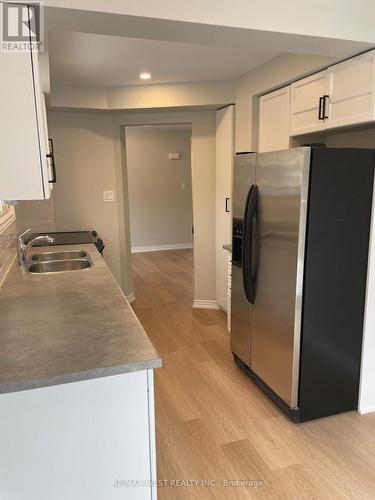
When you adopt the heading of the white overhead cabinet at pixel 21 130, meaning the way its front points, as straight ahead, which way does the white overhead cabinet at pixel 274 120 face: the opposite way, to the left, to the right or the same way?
the opposite way

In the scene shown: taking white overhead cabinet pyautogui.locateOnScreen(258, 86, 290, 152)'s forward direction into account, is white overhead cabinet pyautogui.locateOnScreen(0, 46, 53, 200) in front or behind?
in front

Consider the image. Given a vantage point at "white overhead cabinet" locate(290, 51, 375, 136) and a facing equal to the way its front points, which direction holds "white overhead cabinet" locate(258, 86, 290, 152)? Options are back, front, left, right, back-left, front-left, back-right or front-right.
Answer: right

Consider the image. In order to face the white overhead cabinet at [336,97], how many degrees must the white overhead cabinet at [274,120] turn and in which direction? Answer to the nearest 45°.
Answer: approximately 90° to its left

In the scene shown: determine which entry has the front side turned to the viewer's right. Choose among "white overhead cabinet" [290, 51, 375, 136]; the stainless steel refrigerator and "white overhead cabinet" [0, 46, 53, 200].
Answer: "white overhead cabinet" [0, 46, 53, 200]

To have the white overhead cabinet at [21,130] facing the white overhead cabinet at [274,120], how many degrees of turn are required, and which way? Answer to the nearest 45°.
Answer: approximately 45° to its left

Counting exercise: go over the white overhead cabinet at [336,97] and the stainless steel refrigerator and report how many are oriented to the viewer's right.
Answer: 0

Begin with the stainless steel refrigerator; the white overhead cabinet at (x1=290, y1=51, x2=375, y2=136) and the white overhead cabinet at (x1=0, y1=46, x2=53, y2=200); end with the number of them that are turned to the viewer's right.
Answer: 1

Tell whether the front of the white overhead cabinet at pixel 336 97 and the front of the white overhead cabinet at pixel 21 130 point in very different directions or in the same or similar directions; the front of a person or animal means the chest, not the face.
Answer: very different directions

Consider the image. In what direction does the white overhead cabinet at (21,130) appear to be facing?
to the viewer's right

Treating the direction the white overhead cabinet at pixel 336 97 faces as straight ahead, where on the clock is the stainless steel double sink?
The stainless steel double sink is roughly at 1 o'clock from the white overhead cabinet.

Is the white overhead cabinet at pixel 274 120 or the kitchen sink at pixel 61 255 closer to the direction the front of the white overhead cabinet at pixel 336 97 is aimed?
the kitchen sink

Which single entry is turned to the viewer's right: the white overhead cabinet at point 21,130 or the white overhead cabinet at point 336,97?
the white overhead cabinet at point 21,130

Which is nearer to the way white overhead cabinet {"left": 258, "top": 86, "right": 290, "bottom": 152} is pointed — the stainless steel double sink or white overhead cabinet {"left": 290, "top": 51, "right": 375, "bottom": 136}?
the stainless steel double sink

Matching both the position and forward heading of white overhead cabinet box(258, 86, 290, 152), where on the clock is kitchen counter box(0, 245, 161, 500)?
The kitchen counter is roughly at 11 o'clock from the white overhead cabinet.

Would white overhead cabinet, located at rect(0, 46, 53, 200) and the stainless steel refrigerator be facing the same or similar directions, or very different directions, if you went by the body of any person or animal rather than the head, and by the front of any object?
very different directions

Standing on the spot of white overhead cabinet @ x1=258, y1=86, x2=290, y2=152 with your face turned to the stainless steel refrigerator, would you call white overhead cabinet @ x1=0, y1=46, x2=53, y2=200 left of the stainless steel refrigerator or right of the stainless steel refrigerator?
right

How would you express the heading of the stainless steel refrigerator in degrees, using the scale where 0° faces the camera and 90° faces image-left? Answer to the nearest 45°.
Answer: approximately 45°
